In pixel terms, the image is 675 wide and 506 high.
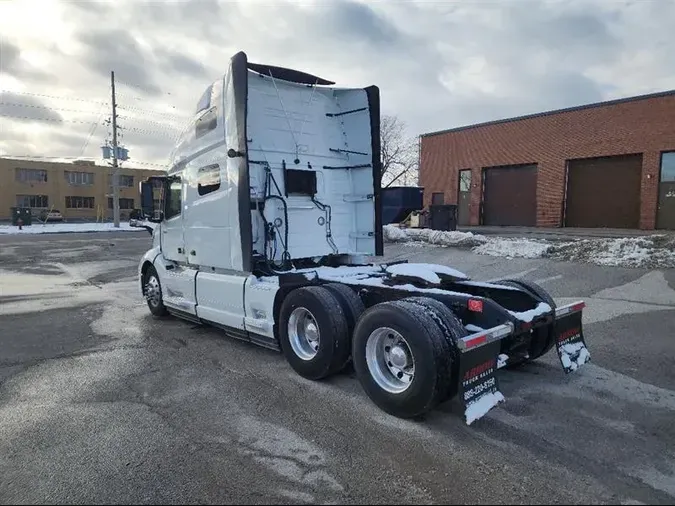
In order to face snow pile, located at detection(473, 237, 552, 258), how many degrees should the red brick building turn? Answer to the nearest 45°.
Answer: approximately 45° to its left

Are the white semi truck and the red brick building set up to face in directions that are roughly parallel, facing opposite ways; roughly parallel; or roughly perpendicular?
roughly perpendicular

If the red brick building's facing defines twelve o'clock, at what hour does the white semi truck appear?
The white semi truck is roughly at 11 o'clock from the red brick building.

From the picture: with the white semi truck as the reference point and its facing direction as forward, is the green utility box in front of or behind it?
in front

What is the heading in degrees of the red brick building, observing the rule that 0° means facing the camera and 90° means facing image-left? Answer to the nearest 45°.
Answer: approximately 45°

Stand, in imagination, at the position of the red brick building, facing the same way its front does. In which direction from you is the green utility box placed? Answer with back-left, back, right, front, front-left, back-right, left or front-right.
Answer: front-right

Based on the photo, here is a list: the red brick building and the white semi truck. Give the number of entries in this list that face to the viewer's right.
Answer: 0

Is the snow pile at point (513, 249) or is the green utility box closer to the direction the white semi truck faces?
the green utility box

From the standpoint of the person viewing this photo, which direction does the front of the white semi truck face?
facing away from the viewer and to the left of the viewer

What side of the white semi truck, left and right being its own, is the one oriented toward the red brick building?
right
